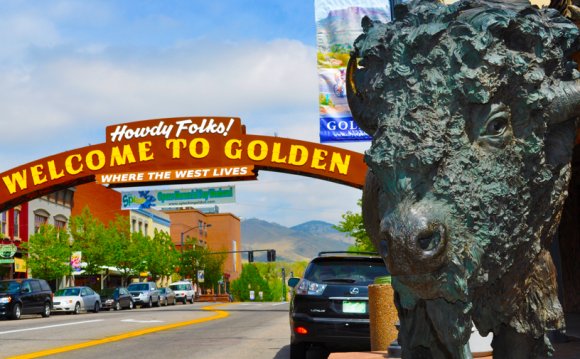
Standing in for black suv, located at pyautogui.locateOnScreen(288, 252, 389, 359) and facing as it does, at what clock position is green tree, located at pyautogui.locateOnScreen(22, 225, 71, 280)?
The green tree is roughly at 11 o'clock from the black suv.

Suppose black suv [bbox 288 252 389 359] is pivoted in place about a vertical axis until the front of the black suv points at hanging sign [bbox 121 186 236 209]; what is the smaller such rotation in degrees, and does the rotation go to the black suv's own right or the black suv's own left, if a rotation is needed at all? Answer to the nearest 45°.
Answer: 0° — it already faces it

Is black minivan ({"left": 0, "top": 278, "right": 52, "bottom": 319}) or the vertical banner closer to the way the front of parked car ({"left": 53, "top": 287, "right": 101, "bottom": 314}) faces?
the black minivan

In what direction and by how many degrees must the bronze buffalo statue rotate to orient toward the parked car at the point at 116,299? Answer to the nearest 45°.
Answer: approximately 90° to its right

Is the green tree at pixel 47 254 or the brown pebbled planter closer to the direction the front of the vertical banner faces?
the brown pebbled planter

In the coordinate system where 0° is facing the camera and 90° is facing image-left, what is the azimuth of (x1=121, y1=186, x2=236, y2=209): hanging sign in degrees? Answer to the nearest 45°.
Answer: approximately 0°

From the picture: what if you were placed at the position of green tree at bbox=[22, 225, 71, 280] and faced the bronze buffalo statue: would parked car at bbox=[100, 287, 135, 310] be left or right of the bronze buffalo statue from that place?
left

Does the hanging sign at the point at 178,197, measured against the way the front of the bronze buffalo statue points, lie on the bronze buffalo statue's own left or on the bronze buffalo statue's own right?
on the bronze buffalo statue's own right

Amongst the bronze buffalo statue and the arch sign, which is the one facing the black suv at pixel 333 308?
the arch sign

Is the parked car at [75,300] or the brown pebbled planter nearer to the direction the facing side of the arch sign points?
the brown pebbled planter

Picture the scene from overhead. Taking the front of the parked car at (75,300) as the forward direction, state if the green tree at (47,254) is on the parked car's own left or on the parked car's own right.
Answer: on the parked car's own right

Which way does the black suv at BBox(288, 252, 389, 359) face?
away from the camera
